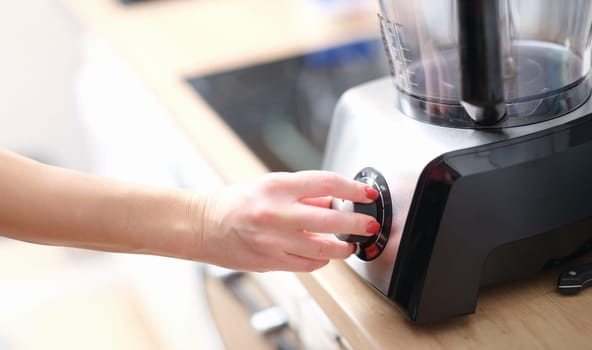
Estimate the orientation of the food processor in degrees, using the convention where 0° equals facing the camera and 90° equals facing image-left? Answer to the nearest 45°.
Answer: approximately 45°
